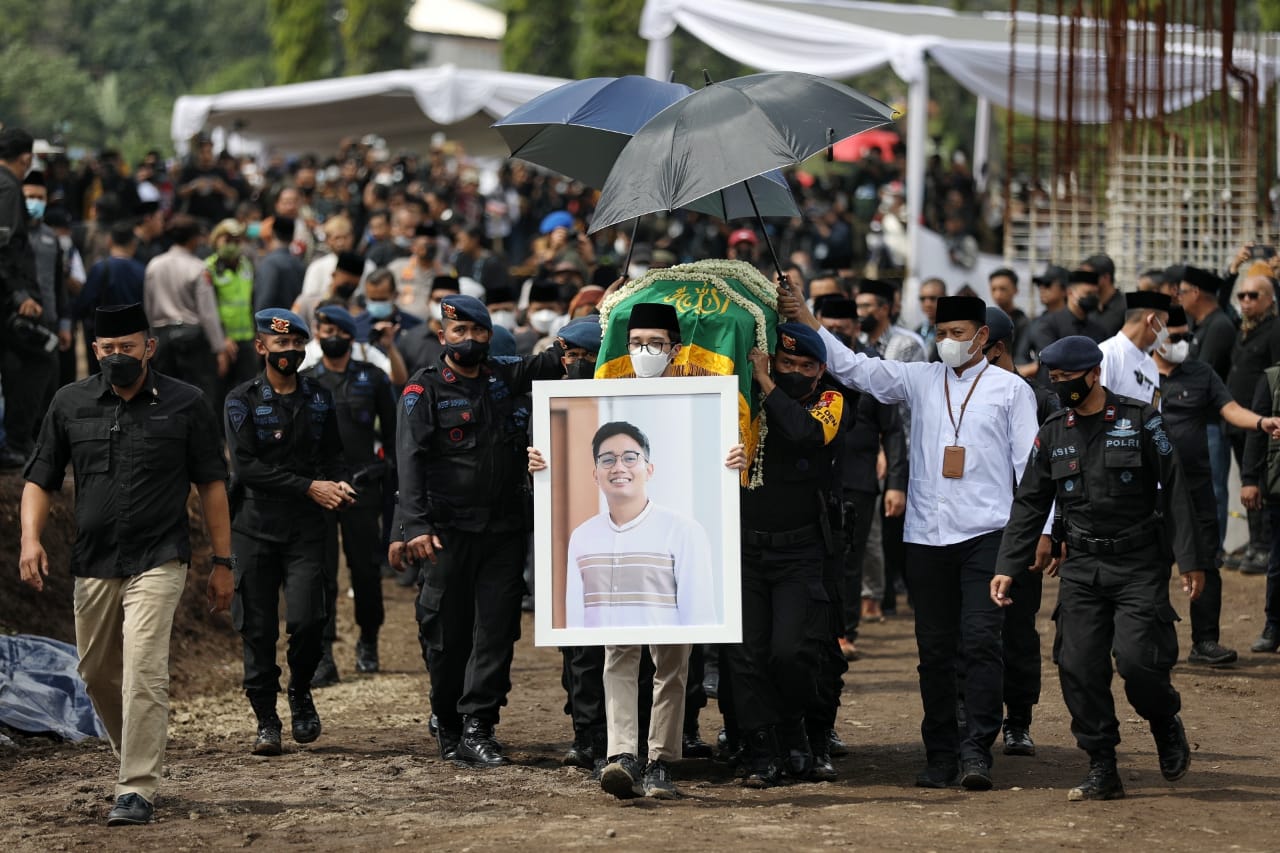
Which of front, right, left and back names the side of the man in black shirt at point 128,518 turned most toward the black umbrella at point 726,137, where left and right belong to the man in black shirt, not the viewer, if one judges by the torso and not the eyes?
left

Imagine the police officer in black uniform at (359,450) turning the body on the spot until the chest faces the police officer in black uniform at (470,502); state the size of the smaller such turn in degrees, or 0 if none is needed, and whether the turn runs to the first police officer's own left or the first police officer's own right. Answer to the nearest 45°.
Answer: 0° — they already face them

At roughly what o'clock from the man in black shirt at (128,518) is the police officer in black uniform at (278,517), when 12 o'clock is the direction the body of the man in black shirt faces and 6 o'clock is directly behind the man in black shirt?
The police officer in black uniform is roughly at 7 o'clock from the man in black shirt.

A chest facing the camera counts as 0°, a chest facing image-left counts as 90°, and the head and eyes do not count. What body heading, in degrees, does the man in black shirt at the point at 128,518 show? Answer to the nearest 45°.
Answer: approximately 0°

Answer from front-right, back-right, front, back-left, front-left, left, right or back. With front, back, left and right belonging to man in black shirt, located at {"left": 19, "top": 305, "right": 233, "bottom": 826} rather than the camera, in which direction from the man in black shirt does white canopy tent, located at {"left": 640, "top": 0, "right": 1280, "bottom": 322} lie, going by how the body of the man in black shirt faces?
back-left

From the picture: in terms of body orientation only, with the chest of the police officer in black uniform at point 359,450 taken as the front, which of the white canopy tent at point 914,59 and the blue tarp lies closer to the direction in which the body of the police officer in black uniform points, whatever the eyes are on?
the blue tarp

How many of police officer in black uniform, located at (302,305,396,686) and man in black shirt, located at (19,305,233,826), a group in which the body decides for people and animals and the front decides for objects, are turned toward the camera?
2

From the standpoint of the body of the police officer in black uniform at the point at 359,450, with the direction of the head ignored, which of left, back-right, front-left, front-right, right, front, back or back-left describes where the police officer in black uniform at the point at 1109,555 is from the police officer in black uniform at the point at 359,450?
front-left

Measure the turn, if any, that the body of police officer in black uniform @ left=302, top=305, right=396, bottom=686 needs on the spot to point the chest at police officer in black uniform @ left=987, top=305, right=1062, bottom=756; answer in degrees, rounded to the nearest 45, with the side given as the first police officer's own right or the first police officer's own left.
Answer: approximately 45° to the first police officer's own left

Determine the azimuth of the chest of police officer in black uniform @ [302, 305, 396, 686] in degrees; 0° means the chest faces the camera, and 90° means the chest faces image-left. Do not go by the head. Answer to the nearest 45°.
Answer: approximately 0°
